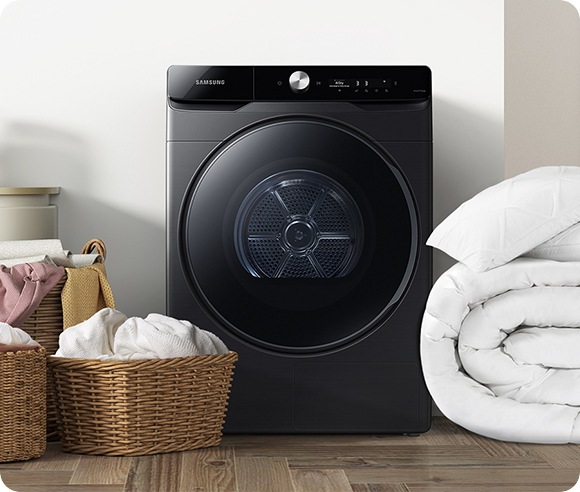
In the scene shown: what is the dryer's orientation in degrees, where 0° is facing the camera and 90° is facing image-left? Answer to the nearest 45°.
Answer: approximately 0°

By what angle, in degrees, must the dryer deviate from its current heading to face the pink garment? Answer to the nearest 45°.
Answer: approximately 90° to its right

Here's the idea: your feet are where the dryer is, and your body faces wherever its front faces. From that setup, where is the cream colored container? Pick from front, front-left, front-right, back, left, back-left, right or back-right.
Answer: right

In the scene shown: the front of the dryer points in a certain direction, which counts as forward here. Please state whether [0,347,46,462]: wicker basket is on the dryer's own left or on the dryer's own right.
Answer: on the dryer's own right

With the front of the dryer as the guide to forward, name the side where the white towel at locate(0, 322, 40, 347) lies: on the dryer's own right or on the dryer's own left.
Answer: on the dryer's own right

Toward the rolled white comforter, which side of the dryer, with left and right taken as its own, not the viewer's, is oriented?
left

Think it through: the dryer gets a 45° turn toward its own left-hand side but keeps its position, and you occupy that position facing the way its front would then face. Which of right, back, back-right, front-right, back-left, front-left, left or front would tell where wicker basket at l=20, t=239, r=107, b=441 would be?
back-right

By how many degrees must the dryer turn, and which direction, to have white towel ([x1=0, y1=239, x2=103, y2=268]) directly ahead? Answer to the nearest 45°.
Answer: approximately 90° to its right

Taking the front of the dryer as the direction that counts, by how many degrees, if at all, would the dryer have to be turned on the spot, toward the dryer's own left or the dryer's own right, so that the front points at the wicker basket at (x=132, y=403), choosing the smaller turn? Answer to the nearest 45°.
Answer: approximately 45° to the dryer's own right
